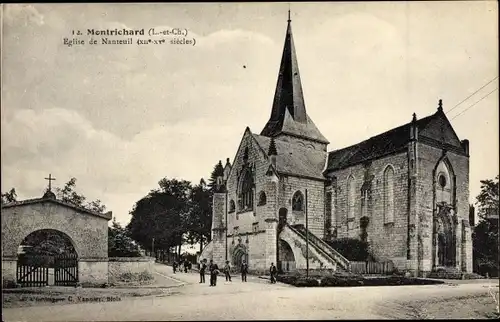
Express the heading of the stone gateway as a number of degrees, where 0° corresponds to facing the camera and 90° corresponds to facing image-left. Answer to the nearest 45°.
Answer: approximately 0°
